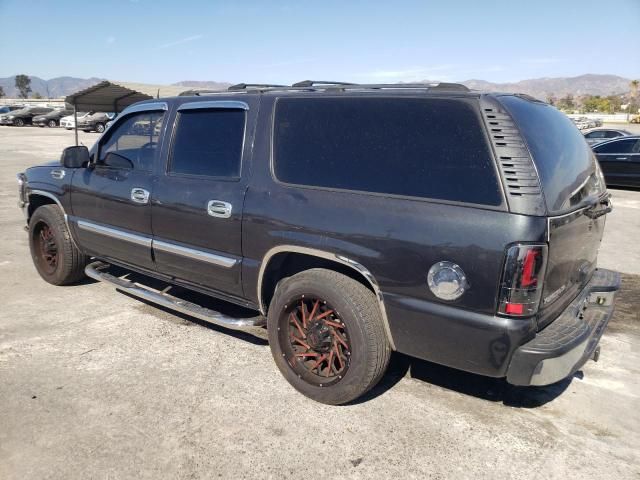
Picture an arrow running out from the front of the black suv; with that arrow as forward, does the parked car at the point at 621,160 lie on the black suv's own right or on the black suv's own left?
on the black suv's own right

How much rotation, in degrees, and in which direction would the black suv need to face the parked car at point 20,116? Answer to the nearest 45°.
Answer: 0° — it already faces it

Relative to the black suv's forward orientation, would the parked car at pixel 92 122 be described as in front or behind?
in front

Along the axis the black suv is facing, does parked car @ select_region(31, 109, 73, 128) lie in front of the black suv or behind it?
in front

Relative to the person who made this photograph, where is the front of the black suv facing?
facing away from the viewer and to the left of the viewer
